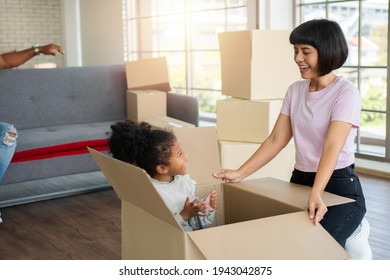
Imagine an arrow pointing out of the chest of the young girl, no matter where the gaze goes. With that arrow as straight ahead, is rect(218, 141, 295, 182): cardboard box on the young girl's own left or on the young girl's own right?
on the young girl's own left

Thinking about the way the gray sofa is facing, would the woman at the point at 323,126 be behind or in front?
in front

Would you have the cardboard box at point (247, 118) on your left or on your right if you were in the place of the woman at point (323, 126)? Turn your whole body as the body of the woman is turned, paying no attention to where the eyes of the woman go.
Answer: on your right

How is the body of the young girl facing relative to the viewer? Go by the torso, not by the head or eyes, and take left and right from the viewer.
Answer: facing to the right of the viewer

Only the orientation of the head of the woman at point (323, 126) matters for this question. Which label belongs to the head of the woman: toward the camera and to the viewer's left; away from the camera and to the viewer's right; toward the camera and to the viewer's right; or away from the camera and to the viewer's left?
toward the camera and to the viewer's left

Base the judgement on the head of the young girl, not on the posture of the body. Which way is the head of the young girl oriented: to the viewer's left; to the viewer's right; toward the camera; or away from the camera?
to the viewer's right

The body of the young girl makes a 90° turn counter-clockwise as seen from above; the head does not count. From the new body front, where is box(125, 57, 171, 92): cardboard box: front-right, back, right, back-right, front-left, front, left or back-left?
front

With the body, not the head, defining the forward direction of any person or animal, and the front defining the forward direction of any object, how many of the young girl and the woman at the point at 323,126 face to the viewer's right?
1

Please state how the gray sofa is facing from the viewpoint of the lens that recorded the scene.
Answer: facing the viewer and to the right of the viewer

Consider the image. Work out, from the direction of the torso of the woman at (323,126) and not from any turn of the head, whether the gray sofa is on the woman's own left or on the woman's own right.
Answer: on the woman's own right

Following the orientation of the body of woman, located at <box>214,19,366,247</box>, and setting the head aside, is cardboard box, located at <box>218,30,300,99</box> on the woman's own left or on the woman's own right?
on the woman's own right

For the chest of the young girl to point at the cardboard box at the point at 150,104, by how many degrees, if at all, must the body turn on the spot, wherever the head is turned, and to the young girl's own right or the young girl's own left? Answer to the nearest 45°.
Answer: approximately 90° to the young girl's own left

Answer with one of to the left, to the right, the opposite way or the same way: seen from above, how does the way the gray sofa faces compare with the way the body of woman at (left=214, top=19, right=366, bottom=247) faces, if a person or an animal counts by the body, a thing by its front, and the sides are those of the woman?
to the left

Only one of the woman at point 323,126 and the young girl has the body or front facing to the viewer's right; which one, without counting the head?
the young girl
